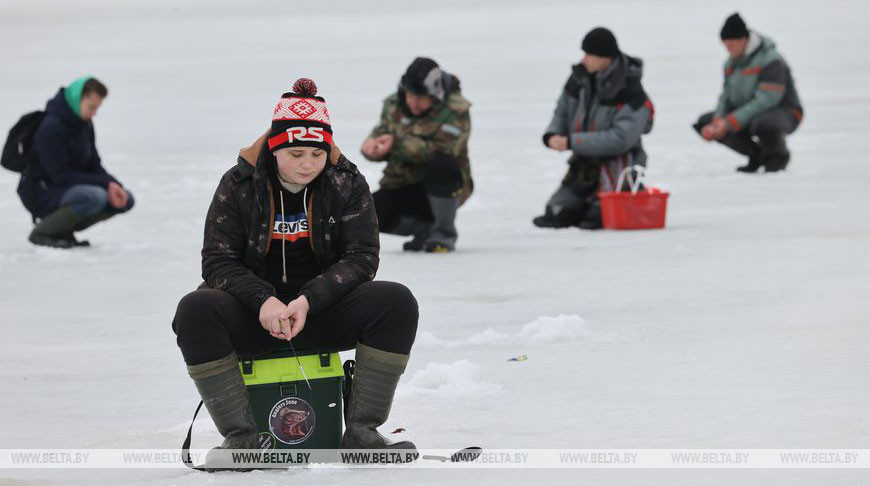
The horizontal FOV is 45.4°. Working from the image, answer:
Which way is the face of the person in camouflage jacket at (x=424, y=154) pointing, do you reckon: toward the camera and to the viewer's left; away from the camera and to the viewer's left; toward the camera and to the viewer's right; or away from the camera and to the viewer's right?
toward the camera and to the viewer's left

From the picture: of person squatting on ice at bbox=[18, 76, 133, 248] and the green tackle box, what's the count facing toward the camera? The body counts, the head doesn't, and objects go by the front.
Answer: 1

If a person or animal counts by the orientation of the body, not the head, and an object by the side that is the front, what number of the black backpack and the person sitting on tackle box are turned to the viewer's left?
1

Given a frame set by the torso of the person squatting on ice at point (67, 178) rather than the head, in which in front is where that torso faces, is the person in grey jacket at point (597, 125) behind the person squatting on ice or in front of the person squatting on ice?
in front

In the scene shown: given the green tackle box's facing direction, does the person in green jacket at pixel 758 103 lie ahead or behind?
behind

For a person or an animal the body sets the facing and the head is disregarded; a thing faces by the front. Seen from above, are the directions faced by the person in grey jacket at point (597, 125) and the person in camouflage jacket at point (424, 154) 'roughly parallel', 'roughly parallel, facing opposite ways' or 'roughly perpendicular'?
roughly parallel

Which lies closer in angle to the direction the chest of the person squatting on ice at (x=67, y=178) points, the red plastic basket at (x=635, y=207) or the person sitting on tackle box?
the red plastic basket

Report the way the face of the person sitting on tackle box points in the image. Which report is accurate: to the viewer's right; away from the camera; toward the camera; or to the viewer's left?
toward the camera

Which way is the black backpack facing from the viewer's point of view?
to the viewer's left

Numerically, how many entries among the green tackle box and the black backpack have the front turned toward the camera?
1

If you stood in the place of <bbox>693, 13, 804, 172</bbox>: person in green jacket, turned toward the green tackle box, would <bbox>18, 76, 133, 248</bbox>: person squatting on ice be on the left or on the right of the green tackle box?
right

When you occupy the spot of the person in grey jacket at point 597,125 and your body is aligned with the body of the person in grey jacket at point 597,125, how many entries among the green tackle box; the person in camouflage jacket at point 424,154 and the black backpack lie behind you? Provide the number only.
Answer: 0

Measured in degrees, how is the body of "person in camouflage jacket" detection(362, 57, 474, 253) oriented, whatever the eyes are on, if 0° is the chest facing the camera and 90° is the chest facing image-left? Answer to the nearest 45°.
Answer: approximately 45°

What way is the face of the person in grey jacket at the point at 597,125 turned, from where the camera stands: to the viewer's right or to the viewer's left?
to the viewer's left

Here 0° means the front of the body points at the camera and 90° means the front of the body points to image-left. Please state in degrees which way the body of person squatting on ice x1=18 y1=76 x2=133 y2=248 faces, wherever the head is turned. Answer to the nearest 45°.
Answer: approximately 270°

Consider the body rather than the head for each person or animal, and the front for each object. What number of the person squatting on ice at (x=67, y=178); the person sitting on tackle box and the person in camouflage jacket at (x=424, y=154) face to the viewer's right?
1

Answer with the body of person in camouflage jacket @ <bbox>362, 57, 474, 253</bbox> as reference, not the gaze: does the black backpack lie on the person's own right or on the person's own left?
on the person's own right

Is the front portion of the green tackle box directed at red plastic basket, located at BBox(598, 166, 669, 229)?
no

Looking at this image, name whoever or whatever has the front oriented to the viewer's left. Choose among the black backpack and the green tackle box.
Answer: the black backpack

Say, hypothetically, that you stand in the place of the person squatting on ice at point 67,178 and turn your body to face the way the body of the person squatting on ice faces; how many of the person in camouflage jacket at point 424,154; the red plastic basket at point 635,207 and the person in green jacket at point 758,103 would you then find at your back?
0

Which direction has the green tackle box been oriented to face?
toward the camera
